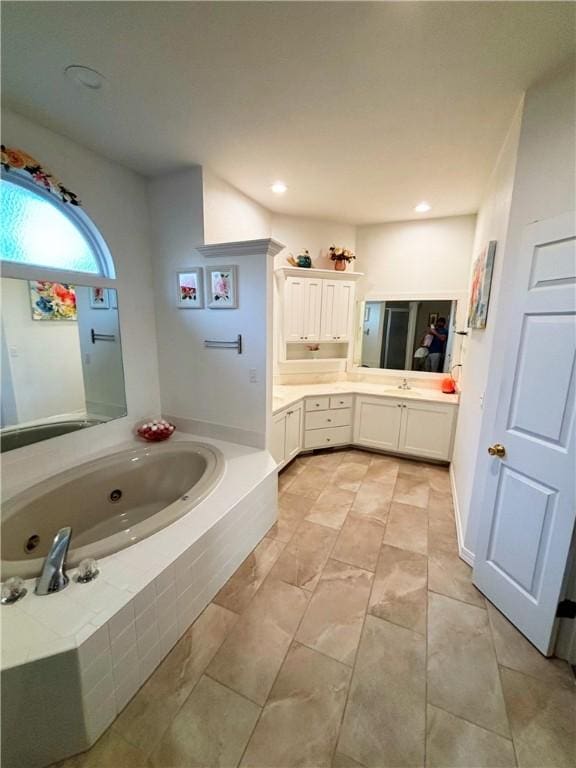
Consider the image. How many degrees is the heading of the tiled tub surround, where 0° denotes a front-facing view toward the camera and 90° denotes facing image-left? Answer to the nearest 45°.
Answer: approximately 315°

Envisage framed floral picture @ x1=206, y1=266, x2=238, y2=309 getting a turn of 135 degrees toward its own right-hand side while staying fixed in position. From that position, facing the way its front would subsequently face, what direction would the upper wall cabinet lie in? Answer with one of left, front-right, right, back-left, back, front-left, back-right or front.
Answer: right

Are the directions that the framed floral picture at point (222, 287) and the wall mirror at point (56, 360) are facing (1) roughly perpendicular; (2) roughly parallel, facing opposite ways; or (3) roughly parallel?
roughly perpendicular

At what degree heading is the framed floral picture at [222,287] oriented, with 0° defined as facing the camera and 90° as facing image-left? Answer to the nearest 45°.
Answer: approximately 0°

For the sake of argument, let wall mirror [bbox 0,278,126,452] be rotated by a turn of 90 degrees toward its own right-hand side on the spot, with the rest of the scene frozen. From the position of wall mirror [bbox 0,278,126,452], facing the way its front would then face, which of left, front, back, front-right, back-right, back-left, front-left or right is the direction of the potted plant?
back-left

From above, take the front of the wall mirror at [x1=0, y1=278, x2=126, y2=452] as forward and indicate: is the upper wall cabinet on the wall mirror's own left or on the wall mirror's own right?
on the wall mirror's own left

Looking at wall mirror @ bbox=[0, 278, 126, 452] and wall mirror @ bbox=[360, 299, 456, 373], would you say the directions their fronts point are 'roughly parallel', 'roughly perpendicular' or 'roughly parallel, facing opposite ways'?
roughly perpendicular

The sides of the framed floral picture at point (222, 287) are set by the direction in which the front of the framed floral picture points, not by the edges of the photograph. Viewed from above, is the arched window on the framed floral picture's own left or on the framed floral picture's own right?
on the framed floral picture's own right

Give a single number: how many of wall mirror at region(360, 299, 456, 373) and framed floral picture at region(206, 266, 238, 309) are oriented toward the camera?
2

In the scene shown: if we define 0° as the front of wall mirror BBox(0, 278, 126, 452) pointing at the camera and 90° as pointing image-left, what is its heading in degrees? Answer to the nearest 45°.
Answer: approximately 315°

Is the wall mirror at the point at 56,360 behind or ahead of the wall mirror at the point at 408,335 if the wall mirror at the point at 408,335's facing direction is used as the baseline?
ahead
